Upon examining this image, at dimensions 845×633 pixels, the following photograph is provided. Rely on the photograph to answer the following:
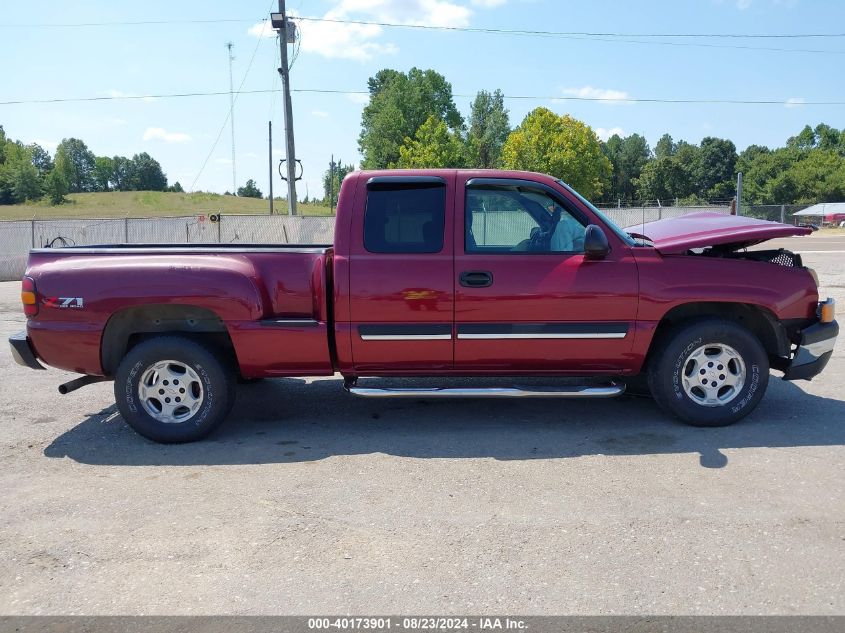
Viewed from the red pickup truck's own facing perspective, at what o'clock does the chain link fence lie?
The chain link fence is roughly at 8 o'clock from the red pickup truck.

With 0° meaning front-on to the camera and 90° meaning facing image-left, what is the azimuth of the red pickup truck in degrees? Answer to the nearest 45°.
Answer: approximately 270°

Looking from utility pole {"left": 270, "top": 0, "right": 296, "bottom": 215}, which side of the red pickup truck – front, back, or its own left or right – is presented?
left
